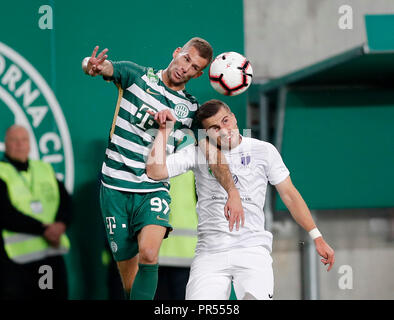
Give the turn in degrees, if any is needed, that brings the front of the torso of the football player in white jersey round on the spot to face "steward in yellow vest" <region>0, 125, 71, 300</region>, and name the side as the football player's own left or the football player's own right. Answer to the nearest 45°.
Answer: approximately 135° to the football player's own right

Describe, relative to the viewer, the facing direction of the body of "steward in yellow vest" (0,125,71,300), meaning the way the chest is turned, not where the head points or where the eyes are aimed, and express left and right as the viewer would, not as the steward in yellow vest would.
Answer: facing the viewer and to the right of the viewer

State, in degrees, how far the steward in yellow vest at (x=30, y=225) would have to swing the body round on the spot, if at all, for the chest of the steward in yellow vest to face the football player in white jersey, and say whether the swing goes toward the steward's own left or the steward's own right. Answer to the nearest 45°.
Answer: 0° — they already face them

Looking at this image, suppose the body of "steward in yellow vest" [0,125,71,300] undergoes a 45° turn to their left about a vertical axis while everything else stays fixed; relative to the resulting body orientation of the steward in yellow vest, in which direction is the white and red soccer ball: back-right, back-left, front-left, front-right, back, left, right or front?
front-right

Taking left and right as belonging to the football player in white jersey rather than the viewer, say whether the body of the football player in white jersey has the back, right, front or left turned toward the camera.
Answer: front

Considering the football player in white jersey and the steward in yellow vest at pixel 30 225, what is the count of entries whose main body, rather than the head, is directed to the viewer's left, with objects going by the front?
0
